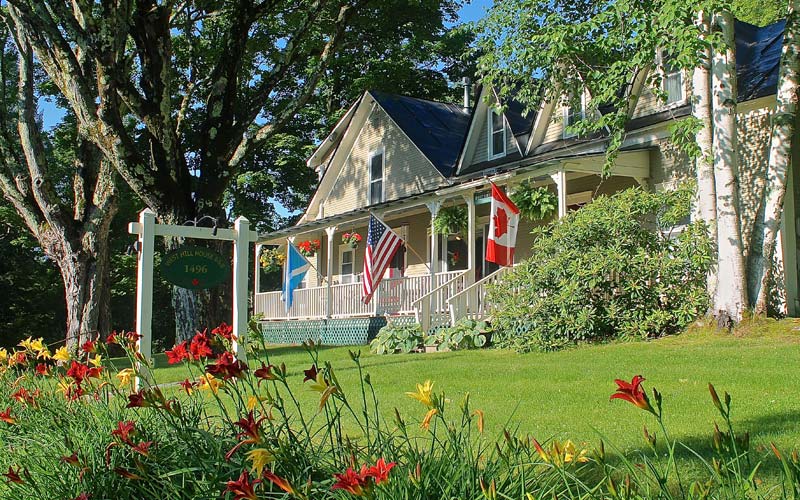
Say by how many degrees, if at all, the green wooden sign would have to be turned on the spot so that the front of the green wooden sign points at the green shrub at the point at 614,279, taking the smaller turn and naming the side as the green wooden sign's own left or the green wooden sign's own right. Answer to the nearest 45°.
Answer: approximately 90° to the green wooden sign's own left

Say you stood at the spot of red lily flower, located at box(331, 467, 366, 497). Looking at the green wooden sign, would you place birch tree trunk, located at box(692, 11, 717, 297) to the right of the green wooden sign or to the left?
right

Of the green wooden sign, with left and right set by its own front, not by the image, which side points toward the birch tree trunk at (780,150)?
left

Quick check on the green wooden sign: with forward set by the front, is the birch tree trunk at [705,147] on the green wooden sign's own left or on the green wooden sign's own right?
on the green wooden sign's own left

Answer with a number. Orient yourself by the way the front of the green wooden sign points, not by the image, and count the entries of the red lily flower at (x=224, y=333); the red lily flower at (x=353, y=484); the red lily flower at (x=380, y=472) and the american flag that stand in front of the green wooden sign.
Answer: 3

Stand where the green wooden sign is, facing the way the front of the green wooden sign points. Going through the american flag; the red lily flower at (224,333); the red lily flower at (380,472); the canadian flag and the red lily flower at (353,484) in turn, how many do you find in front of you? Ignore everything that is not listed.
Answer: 3

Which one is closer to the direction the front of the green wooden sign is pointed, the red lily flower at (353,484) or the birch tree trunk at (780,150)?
the red lily flower

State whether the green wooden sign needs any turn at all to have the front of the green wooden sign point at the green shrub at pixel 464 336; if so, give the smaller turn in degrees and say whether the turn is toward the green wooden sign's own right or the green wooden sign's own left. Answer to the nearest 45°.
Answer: approximately 135° to the green wooden sign's own left

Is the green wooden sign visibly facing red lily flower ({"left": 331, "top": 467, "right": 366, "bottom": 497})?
yes

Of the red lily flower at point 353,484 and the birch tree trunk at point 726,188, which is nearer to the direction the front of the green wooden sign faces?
the red lily flower

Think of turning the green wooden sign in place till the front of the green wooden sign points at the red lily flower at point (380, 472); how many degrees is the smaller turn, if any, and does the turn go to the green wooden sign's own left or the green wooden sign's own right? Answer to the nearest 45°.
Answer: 0° — it already faces it

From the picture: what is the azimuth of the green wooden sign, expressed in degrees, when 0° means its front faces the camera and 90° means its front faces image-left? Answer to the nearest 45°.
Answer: approximately 0°

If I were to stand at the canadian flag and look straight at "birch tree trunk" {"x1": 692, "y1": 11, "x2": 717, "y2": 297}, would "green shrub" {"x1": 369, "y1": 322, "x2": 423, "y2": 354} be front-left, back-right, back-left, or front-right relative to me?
back-right

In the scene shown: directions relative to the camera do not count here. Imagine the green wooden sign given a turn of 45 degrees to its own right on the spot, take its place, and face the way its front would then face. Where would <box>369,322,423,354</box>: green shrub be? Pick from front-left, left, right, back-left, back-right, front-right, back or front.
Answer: back

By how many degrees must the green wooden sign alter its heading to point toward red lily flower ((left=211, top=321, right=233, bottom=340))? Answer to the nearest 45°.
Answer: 0° — it already faces it
